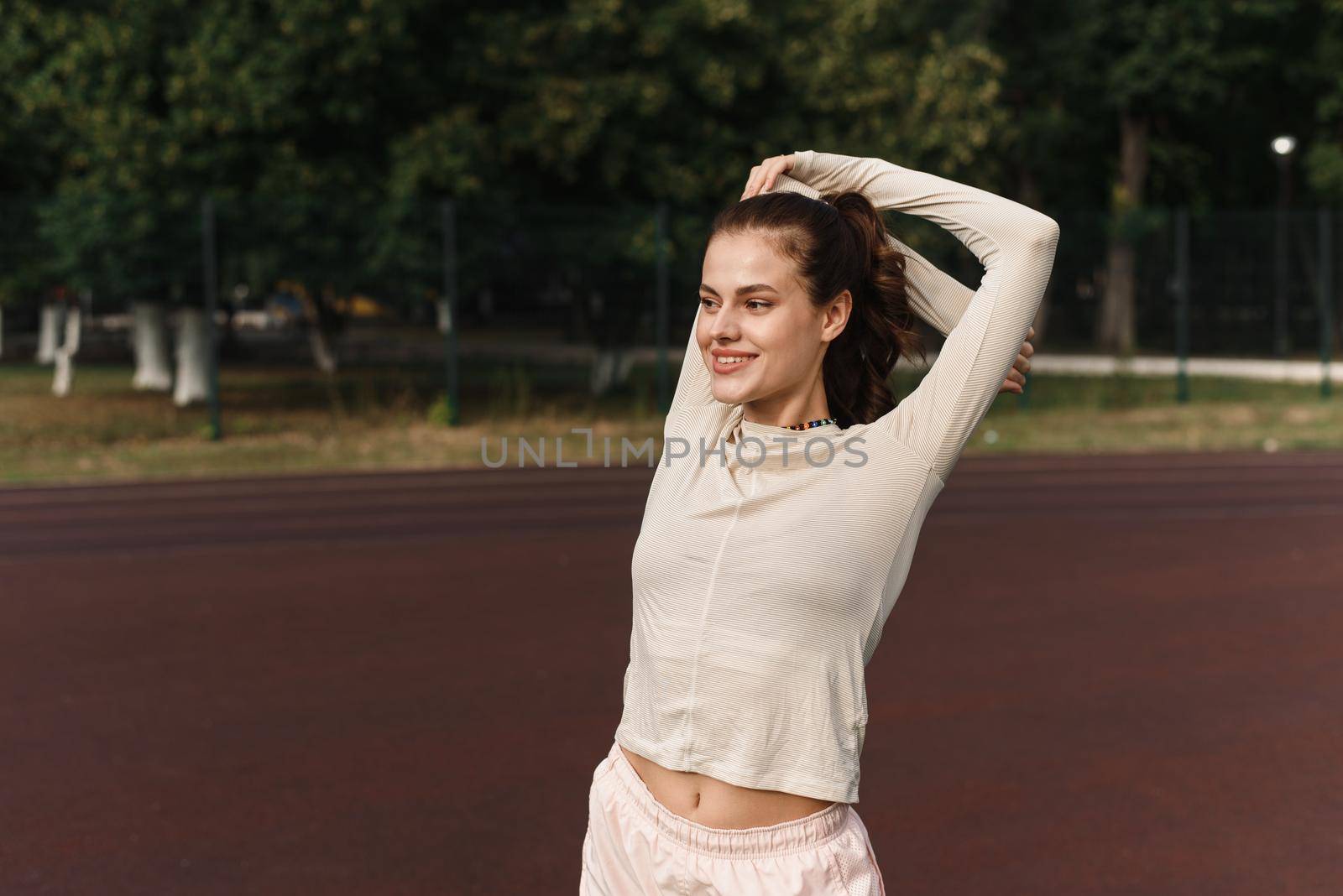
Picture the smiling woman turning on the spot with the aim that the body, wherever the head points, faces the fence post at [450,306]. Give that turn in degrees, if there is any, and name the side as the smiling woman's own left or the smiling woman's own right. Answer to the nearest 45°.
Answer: approximately 135° to the smiling woman's own right

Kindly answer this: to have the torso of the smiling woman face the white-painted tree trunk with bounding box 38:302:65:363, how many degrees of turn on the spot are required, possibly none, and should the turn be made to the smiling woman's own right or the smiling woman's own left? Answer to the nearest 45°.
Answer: approximately 90° to the smiling woman's own right

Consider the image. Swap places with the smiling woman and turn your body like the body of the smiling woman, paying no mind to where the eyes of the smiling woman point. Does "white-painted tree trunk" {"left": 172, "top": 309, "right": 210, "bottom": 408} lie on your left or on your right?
on your right

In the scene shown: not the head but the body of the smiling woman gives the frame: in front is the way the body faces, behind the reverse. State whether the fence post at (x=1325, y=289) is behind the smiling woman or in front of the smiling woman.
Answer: behind

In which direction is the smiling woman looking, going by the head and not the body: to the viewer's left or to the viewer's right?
to the viewer's left

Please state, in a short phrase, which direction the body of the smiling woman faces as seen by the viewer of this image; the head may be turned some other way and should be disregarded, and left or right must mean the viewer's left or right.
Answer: facing the viewer and to the left of the viewer

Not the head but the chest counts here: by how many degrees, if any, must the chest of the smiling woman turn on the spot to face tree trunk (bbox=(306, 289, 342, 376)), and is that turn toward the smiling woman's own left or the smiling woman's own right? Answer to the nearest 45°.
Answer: approximately 135° to the smiling woman's own right

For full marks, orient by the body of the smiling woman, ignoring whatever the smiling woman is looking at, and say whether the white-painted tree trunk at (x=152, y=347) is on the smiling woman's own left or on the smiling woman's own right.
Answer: on the smiling woman's own right
